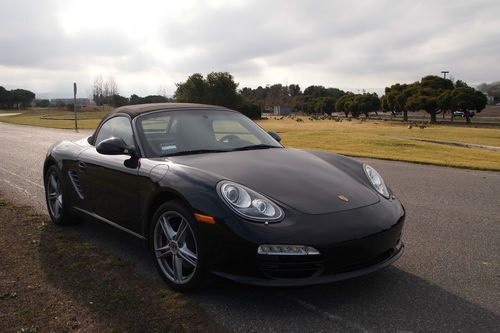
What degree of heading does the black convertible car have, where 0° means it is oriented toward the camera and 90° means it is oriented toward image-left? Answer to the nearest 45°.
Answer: approximately 315°
